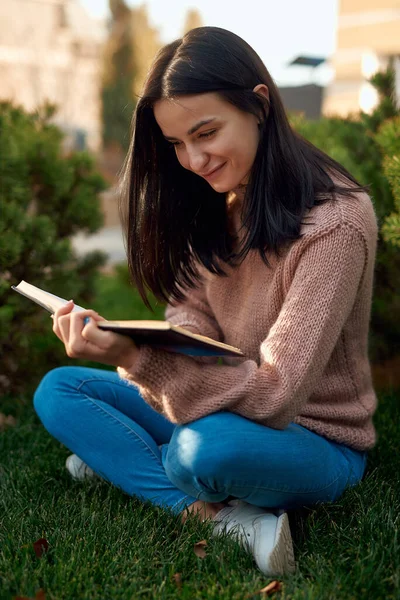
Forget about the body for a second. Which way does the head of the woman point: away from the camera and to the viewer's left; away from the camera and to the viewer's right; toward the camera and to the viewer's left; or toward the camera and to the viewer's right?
toward the camera and to the viewer's left

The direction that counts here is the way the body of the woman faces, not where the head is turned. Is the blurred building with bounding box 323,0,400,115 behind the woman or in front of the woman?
behind

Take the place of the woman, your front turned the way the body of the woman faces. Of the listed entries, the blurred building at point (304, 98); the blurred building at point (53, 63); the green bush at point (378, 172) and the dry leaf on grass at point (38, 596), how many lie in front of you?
1

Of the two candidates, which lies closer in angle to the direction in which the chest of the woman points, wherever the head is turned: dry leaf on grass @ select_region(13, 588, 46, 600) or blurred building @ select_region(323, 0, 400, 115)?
the dry leaf on grass

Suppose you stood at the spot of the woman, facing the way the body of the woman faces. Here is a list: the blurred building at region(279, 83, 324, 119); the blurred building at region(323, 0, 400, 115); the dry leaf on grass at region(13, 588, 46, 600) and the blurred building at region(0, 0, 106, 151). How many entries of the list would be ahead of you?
1

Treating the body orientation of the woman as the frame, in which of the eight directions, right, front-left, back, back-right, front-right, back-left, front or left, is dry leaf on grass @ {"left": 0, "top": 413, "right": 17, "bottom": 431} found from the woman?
right

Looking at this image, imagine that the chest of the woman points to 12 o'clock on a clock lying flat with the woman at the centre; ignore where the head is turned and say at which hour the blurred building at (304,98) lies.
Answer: The blurred building is roughly at 5 o'clock from the woman.

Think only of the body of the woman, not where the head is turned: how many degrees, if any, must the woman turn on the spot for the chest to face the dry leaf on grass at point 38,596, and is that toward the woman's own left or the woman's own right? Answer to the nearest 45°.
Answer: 0° — they already face it

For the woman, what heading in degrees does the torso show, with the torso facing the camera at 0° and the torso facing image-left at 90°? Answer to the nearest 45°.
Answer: approximately 45°
